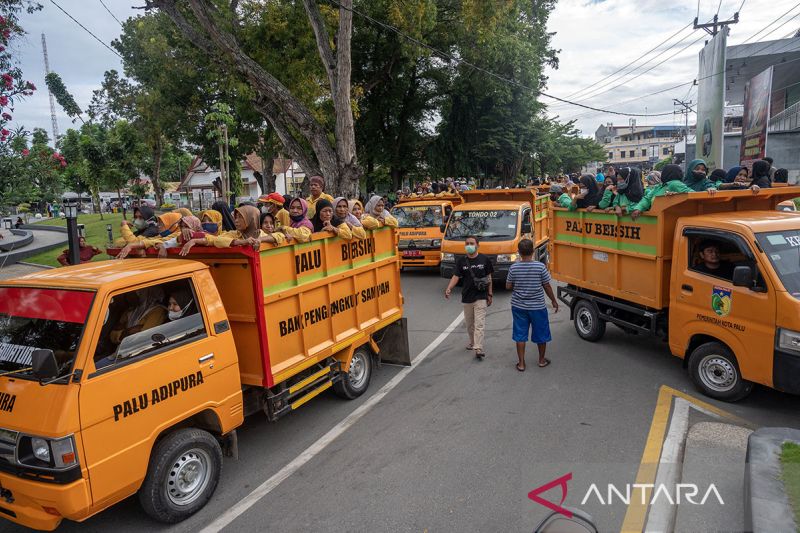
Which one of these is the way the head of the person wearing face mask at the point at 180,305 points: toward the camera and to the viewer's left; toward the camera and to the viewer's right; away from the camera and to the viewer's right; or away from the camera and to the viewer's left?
toward the camera and to the viewer's left

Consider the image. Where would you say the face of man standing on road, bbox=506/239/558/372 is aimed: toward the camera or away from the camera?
away from the camera

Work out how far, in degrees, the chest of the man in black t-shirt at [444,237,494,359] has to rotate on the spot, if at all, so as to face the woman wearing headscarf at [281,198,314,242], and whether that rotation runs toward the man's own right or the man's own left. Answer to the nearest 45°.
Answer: approximately 45° to the man's own right

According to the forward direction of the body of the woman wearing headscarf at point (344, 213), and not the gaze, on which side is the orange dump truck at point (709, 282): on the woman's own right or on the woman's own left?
on the woman's own left

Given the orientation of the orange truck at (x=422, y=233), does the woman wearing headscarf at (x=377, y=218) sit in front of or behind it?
in front

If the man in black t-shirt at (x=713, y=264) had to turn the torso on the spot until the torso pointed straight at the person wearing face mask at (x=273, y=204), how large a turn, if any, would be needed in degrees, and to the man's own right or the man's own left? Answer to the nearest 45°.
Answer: approximately 135° to the man's own right

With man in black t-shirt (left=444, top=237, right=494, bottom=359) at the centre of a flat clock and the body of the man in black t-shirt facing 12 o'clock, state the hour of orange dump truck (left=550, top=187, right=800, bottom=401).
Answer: The orange dump truck is roughly at 10 o'clock from the man in black t-shirt.

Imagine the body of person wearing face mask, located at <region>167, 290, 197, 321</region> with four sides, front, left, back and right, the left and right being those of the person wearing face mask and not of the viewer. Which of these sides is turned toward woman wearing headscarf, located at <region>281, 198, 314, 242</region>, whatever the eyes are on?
back

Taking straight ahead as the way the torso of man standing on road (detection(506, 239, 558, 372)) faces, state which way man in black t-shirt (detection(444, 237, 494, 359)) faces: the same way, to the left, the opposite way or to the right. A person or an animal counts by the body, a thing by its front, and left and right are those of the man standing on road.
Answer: the opposite way

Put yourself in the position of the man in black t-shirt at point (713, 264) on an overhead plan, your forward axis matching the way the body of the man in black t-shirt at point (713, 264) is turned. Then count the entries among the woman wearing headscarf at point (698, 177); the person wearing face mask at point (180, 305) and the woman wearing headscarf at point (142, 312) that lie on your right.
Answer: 2

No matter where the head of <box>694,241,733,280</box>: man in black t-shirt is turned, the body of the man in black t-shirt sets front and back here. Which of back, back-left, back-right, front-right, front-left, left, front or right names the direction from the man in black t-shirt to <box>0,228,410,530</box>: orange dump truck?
right

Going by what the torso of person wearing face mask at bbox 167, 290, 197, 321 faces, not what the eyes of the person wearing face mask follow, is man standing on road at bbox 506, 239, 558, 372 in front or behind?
behind

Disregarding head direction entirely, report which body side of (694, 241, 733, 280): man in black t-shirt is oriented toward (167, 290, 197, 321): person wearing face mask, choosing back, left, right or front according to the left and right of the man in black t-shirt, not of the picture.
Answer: right

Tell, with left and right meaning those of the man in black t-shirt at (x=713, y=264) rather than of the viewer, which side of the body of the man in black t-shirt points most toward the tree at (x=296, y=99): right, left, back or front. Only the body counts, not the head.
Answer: back

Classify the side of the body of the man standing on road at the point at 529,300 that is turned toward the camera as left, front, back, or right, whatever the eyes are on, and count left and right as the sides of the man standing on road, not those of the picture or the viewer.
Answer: back

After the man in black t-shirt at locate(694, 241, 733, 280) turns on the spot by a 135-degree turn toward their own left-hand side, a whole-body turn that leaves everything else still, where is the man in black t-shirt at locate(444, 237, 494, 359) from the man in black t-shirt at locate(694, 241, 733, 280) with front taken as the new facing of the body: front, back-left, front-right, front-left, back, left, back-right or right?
left

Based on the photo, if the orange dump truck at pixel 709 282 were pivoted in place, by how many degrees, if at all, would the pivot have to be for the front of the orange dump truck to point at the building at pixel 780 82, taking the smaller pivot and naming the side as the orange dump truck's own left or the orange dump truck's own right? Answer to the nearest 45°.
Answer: approximately 135° to the orange dump truck's own left

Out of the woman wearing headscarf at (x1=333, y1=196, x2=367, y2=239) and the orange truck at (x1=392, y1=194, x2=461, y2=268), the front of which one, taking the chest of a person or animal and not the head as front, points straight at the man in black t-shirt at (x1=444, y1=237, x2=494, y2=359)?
the orange truck
